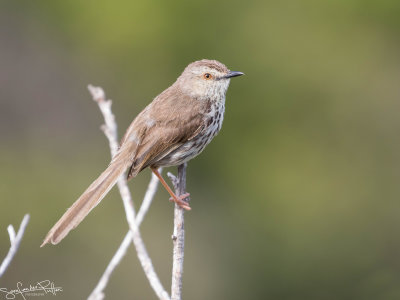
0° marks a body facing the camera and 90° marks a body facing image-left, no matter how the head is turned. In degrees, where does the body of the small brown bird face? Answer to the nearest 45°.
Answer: approximately 270°

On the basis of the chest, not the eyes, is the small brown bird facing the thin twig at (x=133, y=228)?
no

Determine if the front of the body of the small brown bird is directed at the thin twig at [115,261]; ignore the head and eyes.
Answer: no
